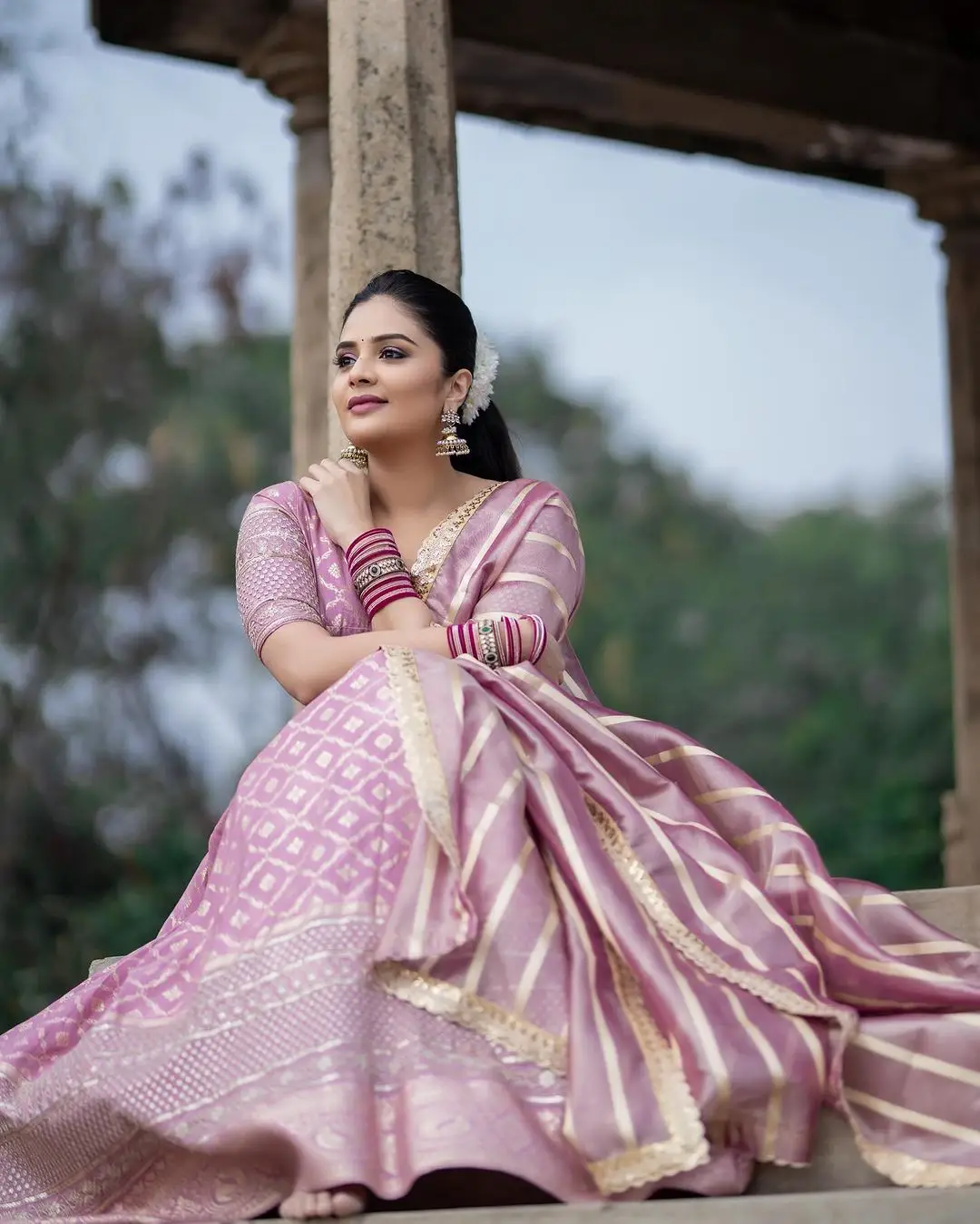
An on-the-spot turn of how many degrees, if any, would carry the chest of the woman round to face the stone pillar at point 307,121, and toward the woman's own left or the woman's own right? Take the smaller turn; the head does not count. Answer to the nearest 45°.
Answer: approximately 180°

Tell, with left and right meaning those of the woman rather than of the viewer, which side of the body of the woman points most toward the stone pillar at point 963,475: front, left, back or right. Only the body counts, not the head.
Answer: back

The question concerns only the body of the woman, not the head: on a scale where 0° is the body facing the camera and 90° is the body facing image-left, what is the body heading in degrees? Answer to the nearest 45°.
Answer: approximately 0°
